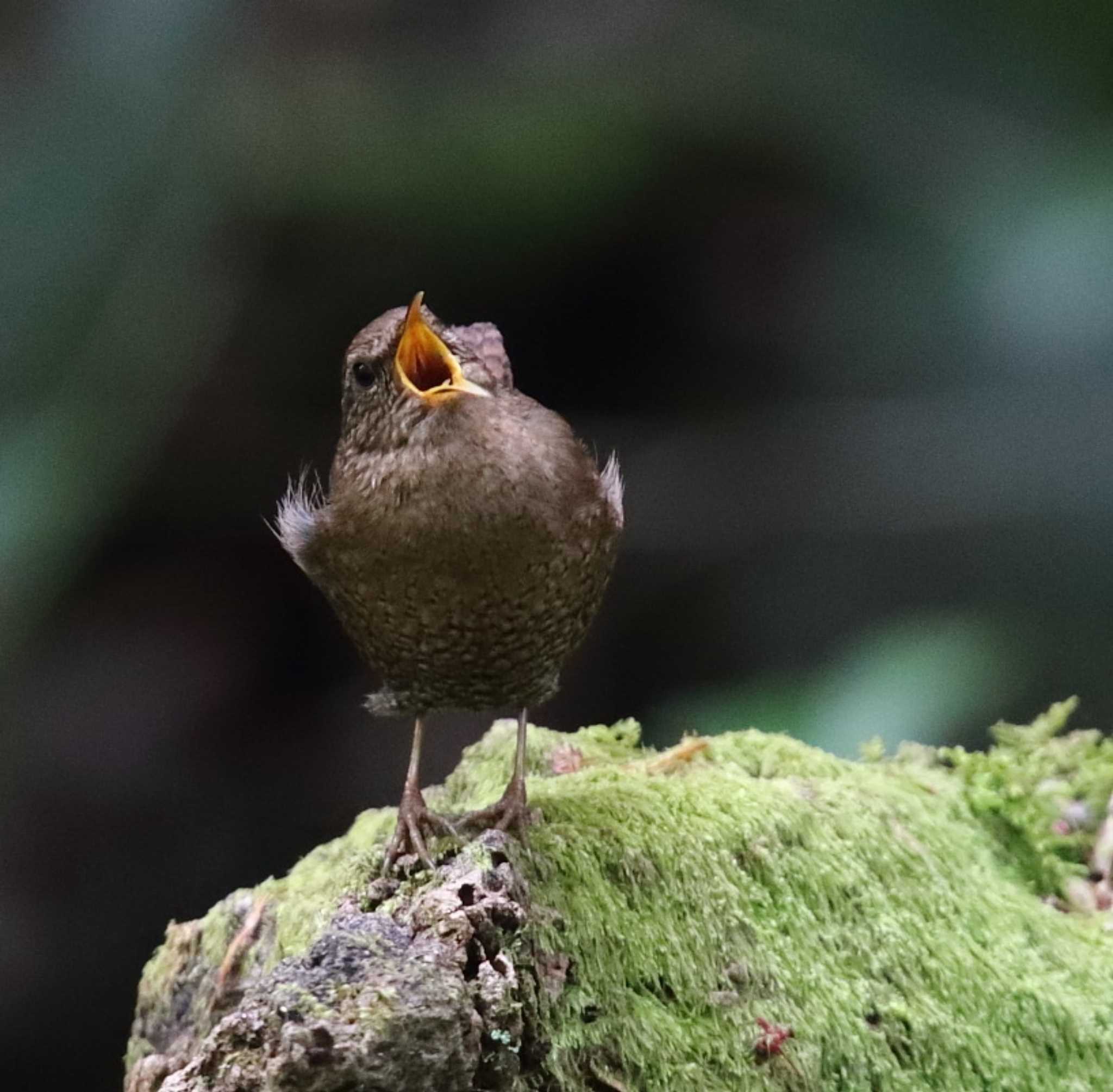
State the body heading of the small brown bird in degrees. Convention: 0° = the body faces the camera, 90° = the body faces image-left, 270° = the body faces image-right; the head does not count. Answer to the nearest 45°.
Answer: approximately 0°
